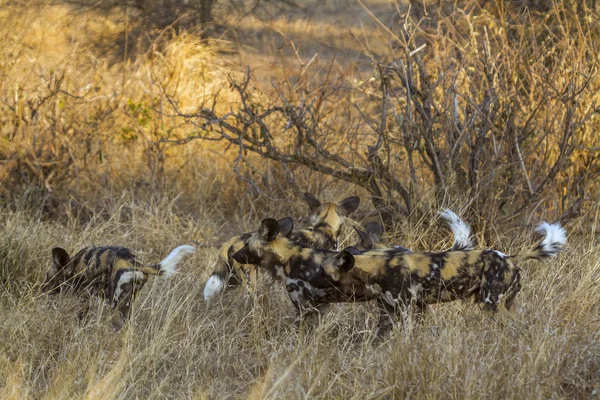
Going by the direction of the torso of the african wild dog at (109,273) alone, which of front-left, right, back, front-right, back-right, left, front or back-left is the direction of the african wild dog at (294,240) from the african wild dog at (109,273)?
back

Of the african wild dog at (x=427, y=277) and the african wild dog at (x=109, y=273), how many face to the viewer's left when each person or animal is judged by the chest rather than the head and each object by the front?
2

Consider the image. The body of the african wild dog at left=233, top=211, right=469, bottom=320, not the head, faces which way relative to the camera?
to the viewer's left

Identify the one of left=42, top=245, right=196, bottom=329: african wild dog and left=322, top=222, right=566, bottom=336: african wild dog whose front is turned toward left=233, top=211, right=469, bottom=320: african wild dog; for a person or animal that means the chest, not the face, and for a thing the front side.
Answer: left=322, top=222, right=566, bottom=336: african wild dog

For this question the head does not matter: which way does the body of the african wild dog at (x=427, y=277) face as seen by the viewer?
to the viewer's left

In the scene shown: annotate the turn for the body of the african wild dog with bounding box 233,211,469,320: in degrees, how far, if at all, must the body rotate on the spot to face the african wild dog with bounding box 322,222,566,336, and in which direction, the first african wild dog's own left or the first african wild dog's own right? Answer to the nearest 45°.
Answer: approximately 180°

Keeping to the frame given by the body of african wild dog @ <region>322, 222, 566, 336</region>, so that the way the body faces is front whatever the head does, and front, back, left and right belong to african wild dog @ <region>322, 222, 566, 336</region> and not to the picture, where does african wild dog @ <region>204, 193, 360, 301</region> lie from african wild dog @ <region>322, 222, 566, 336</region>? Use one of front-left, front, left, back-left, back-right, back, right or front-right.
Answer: front-right

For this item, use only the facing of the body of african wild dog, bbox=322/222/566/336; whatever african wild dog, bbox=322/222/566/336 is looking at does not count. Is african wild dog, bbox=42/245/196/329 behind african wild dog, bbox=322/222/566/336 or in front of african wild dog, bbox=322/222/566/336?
in front

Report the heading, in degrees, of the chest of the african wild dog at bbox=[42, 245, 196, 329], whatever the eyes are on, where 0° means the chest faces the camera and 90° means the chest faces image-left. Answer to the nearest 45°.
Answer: approximately 90°
